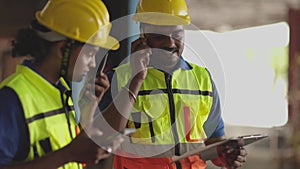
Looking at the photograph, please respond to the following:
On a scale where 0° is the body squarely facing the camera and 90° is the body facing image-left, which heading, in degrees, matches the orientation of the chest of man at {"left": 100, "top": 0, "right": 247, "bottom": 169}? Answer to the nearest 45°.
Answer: approximately 0°
